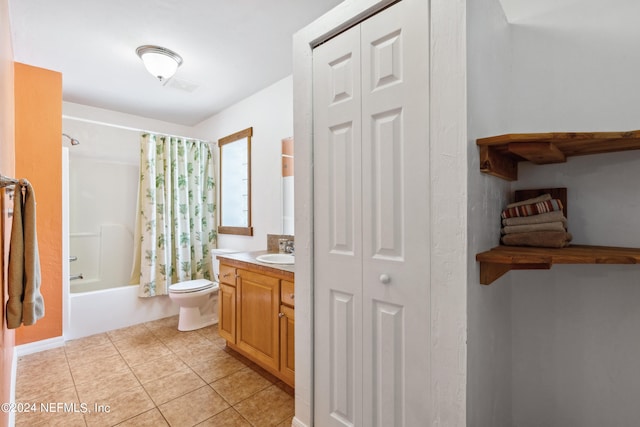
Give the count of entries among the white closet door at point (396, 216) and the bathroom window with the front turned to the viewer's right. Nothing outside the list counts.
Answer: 0

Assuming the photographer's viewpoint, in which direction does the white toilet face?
facing the viewer and to the left of the viewer

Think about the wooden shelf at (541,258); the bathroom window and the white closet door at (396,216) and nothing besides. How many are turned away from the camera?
0

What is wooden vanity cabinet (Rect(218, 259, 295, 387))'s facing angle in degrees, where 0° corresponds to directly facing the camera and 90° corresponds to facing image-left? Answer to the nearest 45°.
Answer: approximately 45°

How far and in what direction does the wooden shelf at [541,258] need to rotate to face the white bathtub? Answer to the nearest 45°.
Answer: approximately 90° to its right

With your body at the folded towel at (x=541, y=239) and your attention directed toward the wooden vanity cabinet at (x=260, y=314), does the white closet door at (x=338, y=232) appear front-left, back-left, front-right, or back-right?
front-left

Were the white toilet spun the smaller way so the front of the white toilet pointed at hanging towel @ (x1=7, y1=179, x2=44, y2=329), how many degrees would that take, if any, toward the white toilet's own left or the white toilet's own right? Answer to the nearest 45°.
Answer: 0° — it already faces it

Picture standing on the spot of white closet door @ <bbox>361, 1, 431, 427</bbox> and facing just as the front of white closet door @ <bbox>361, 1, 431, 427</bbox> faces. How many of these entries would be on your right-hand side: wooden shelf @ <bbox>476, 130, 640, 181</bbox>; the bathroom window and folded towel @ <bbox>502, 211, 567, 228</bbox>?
1

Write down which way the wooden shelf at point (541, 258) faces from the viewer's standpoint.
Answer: facing the viewer

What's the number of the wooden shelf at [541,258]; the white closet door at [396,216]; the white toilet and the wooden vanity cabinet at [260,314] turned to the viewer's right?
0

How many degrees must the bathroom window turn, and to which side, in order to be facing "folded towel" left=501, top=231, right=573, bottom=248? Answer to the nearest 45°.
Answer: approximately 45° to its left
